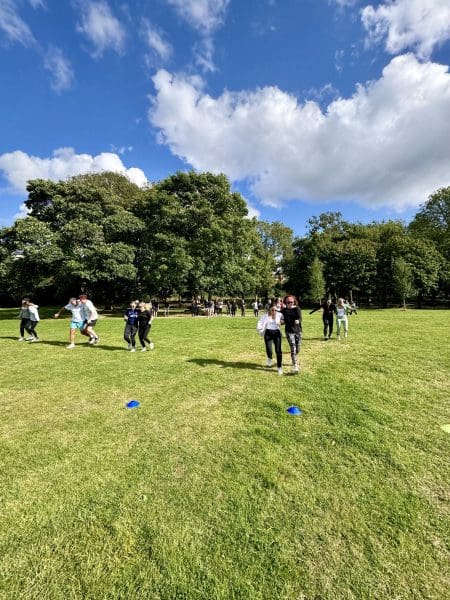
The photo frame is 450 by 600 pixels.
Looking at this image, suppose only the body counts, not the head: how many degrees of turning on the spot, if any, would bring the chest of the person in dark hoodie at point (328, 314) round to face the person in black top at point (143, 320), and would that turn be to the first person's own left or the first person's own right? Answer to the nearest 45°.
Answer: approximately 45° to the first person's own right

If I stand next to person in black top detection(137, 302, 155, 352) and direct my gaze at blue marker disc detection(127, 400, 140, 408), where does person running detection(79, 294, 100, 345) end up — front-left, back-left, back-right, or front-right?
back-right

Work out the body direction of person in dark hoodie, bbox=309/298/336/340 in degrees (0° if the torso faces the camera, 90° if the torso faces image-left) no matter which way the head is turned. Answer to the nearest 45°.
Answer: approximately 0°

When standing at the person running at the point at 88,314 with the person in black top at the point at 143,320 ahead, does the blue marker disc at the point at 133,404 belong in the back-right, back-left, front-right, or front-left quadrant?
front-right

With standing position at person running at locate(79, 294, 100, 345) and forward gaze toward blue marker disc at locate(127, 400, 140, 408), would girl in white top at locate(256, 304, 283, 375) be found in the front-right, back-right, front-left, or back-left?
front-left

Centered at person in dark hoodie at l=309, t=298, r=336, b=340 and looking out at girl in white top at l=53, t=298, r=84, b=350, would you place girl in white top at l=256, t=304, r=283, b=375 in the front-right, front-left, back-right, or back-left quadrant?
front-left

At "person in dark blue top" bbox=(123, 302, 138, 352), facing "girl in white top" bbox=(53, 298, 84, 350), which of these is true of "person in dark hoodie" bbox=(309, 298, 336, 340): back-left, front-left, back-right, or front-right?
back-right

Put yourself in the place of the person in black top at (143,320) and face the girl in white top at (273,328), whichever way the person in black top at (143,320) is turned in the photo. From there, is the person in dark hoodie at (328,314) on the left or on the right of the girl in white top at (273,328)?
left

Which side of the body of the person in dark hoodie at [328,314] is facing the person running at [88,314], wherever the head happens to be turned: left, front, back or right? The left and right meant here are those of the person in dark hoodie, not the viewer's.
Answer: right

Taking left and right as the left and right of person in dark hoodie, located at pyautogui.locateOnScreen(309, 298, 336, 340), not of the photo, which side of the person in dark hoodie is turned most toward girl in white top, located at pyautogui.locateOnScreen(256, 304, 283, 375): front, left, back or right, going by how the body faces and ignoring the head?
front

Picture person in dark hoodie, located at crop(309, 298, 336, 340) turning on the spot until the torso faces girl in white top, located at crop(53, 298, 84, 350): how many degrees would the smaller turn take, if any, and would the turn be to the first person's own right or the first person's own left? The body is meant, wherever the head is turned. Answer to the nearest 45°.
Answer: approximately 90° to the first person's own right

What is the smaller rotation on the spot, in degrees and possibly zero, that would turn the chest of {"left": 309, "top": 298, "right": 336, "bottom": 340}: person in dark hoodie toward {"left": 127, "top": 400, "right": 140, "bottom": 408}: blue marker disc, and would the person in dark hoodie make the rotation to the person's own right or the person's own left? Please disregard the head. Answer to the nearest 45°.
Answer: approximately 45° to the person's own right

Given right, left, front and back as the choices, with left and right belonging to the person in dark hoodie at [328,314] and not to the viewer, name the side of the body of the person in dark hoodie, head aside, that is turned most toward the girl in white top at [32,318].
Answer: right

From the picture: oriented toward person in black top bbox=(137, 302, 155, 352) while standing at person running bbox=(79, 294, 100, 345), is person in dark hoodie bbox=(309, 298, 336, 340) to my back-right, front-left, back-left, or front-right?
front-left
